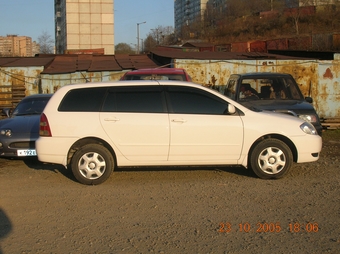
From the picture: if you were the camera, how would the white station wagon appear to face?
facing to the right of the viewer

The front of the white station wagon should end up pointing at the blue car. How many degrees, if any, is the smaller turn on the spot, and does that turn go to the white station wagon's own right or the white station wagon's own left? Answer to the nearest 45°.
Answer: approximately 135° to the white station wagon's own left
